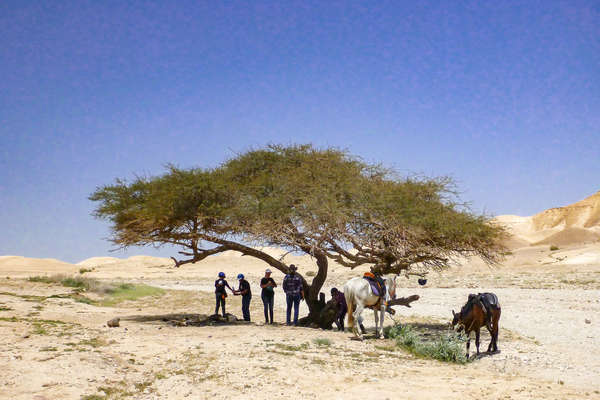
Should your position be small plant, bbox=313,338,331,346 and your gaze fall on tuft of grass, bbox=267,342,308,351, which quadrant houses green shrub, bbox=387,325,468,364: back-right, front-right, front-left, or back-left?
back-left

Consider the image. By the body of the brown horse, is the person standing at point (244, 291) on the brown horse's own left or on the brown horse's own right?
on the brown horse's own right

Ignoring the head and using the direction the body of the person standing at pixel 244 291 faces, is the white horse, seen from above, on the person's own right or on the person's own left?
on the person's own left

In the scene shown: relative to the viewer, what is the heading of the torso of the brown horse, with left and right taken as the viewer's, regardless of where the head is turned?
facing the viewer and to the left of the viewer

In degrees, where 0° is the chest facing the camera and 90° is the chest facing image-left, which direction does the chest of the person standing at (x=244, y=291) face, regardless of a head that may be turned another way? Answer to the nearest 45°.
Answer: approximately 90°

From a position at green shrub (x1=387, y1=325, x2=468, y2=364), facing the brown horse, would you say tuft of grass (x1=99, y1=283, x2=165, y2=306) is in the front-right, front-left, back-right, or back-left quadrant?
back-left

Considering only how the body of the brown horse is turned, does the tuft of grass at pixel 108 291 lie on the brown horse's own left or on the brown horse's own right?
on the brown horse's own right

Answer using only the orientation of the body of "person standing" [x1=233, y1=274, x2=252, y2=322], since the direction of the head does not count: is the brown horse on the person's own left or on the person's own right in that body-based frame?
on the person's own left
